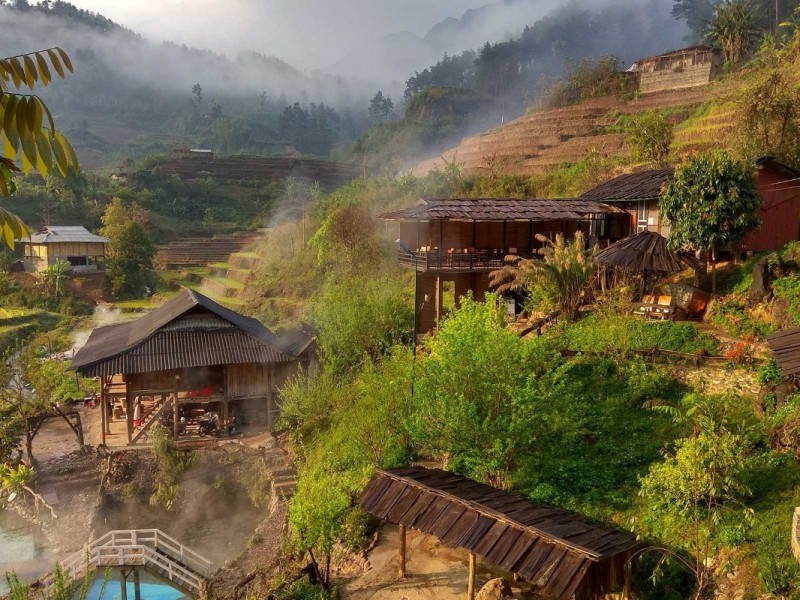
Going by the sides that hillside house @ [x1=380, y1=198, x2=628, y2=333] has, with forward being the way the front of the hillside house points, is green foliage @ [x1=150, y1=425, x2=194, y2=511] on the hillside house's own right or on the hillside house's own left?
on the hillside house's own right

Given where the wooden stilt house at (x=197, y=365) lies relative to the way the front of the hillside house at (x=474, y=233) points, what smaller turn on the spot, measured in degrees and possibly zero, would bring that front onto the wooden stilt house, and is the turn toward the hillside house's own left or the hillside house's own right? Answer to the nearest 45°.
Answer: approximately 45° to the hillside house's own right

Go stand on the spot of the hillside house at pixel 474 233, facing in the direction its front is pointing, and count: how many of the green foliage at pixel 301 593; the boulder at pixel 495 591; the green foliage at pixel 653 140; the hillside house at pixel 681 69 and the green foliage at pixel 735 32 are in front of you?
2

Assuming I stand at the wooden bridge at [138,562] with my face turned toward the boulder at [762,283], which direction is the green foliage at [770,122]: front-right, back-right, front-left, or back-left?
front-left

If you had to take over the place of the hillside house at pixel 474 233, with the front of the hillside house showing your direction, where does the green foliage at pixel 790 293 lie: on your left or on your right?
on your left

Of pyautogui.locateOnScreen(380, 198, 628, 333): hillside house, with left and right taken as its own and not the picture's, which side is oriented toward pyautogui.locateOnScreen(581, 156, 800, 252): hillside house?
left

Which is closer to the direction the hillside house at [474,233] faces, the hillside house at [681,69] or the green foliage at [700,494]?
the green foliage

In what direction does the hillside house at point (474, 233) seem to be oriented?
toward the camera

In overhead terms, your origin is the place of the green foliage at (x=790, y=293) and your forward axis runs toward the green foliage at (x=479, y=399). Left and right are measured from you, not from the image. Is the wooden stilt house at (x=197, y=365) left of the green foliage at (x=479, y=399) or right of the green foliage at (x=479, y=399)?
right

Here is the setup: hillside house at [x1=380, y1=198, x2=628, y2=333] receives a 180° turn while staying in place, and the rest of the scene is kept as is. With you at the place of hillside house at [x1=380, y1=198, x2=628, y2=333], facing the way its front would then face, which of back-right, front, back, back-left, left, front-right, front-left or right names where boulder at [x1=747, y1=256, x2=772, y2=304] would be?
back-right

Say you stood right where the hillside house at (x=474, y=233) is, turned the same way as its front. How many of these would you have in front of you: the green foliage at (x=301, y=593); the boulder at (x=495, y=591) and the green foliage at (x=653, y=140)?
2

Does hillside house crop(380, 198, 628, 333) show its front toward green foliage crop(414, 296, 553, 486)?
yes

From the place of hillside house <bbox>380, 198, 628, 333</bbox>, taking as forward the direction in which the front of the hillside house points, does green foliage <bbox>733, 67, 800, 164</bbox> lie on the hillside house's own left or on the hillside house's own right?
on the hillside house's own left
